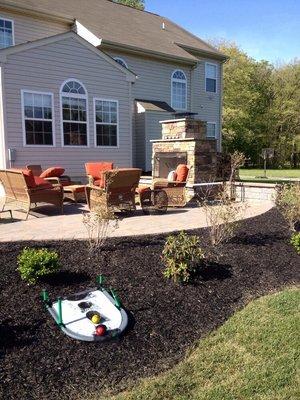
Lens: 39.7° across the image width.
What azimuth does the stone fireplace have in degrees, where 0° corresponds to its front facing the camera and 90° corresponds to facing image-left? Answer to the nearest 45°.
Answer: approximately 45°

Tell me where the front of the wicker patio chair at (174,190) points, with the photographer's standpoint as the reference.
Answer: facing to the left of the viewer

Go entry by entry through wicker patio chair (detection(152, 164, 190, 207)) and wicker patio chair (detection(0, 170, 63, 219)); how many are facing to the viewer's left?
1

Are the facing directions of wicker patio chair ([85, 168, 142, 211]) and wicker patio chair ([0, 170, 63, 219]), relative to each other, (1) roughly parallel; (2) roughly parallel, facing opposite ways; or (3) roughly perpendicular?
roughly perpendicular

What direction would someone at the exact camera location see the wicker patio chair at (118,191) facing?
facing away from the viewer and to the left of the viewer

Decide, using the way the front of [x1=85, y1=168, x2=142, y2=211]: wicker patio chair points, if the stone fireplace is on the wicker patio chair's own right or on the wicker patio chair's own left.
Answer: on the wicker patio chair's own right

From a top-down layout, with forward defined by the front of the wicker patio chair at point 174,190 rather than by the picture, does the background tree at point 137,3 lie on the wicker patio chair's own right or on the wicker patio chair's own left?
on the wicker patio chair's own right

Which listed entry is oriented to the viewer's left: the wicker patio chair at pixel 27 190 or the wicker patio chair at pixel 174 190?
the wicker patio chair at pixel 174 190
